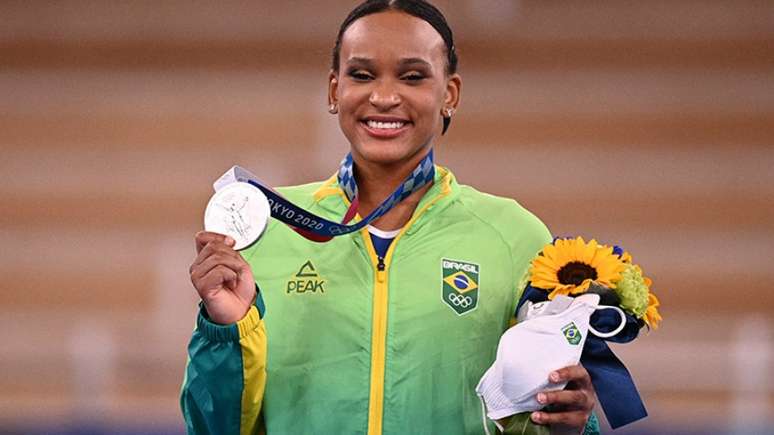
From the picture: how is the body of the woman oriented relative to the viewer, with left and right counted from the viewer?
facing the viewer
